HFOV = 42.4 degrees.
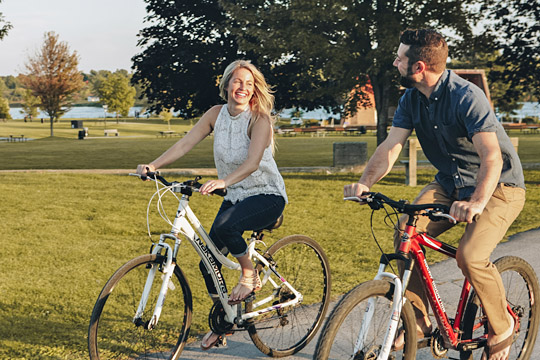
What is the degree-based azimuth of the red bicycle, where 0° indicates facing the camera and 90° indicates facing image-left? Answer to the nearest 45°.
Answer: approximately 45°

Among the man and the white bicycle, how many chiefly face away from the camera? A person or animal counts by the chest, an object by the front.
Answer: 0

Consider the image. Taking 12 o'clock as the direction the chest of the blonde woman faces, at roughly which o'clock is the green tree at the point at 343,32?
The green tree is roughly at 5 o'clock from the blonde woman.

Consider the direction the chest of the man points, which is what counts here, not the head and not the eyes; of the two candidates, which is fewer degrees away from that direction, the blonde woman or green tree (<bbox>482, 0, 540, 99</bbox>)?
the blonde woman

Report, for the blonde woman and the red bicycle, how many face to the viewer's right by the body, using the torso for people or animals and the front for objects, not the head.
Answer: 0

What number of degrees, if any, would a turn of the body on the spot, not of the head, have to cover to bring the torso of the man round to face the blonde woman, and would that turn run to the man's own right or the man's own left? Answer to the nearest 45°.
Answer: approximately 45° to the man's own right

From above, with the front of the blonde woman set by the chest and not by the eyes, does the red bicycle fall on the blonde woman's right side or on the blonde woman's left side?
on the blonde woman's left side

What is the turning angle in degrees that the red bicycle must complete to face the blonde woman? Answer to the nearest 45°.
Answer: approximately 90° to its right

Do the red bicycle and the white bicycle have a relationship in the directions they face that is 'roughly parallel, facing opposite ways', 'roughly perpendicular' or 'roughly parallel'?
roughly parallel

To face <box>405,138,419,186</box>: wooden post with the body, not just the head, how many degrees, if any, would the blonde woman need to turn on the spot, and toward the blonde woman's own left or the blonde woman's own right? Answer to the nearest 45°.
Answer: approximately 135° to the blonde woman's own right

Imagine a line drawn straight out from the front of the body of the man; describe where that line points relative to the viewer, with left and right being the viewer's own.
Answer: facing the viewer and to the left of the viewer

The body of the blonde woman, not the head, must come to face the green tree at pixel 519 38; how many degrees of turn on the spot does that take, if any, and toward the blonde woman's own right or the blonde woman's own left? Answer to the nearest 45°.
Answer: approximately 180°

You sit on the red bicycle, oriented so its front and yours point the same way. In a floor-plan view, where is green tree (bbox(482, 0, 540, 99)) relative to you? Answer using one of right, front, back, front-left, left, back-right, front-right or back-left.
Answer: back-right

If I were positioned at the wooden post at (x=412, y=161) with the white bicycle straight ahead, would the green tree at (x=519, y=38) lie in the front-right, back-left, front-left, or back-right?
back-left

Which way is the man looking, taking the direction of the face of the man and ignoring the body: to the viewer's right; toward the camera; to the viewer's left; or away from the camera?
to the viewer's left

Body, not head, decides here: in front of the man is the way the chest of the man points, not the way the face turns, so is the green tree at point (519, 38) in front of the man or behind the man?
behind

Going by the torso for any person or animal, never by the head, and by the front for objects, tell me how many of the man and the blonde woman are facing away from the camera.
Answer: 0
